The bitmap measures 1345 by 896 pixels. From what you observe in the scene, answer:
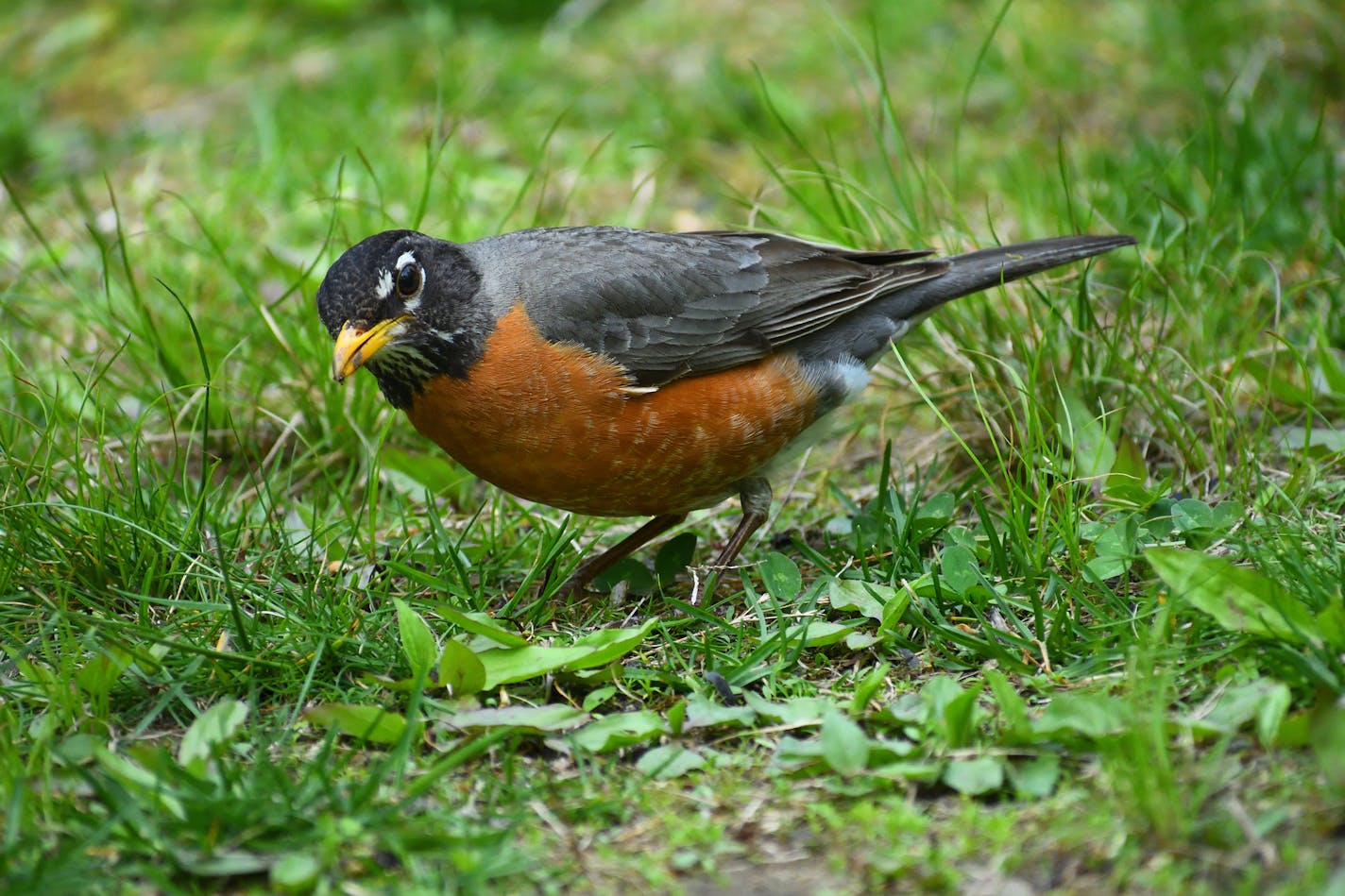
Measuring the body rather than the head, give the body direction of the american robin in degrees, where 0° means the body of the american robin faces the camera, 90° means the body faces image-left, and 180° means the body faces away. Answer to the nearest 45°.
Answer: approximately 90°
